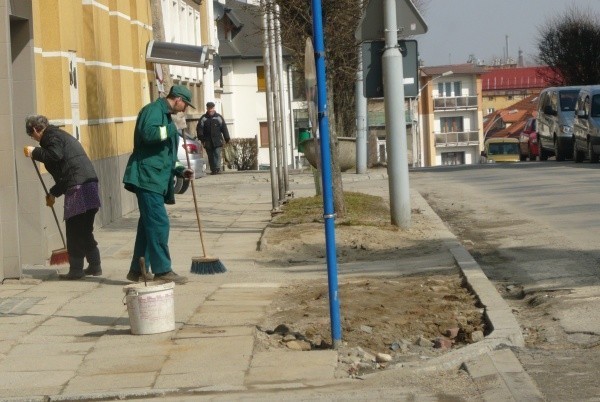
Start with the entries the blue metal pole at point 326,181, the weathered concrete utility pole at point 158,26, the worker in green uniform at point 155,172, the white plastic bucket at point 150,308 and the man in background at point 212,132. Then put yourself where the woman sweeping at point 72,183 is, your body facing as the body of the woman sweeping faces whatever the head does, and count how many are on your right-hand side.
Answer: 2

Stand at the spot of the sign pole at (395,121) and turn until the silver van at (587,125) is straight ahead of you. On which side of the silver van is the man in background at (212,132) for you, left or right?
left

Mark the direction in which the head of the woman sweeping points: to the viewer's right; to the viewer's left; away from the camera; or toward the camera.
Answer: to the viewer's left

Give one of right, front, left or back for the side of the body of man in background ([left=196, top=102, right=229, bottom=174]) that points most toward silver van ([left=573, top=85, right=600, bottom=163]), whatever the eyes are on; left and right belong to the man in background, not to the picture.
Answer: left

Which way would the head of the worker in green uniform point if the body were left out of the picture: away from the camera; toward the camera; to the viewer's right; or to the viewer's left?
to the viewer's right

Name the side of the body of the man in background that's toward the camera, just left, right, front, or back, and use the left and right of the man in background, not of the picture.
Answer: front

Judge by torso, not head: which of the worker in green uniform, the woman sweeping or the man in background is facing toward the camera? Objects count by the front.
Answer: the man in background

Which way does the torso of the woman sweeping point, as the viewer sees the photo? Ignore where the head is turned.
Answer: to the viewer's left

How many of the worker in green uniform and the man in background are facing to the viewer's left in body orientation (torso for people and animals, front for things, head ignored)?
0

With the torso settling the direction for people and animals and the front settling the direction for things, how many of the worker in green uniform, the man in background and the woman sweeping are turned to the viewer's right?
1

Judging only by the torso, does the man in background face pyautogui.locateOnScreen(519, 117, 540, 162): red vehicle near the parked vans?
no

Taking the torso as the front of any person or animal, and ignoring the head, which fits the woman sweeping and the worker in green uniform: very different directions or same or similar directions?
very different directions

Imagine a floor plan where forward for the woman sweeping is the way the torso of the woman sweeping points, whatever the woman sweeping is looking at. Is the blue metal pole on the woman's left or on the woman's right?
on the woman's left

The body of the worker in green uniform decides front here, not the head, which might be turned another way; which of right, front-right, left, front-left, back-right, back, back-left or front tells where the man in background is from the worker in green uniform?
left
